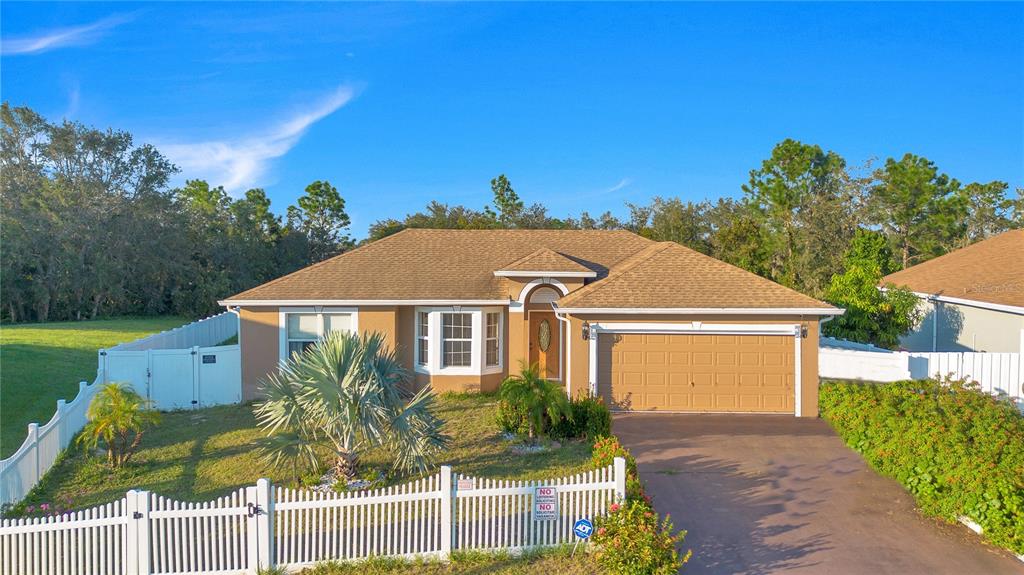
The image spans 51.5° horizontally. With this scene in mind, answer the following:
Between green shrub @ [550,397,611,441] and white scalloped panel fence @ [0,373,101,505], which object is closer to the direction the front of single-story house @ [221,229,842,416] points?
the green shrub

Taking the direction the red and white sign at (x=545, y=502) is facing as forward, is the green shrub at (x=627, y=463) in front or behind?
behind

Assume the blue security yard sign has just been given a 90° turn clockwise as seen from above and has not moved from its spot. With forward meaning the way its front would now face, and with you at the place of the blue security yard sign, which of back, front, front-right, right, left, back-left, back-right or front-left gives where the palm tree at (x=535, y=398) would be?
right

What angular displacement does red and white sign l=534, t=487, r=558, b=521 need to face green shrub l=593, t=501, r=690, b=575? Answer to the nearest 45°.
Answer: approximately 45° to its left

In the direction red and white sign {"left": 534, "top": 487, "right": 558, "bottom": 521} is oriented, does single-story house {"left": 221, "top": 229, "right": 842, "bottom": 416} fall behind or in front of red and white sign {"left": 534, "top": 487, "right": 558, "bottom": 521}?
behind

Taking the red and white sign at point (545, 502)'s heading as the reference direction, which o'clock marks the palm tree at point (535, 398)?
The palm tree is roughly at 6 o'clock from the red and white sign.

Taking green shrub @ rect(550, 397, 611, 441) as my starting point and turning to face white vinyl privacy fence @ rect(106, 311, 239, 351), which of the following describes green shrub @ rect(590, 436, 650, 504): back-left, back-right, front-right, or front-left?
back-left
